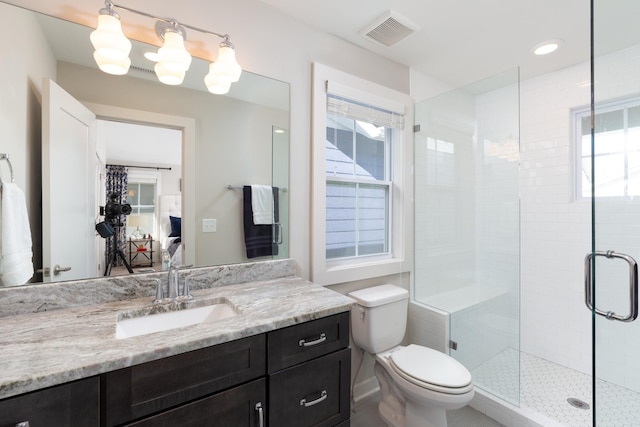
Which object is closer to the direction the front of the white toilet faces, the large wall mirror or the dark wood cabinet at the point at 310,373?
the dark wood cabinet

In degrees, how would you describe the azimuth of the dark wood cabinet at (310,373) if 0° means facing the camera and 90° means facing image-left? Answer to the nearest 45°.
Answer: approximately 315°

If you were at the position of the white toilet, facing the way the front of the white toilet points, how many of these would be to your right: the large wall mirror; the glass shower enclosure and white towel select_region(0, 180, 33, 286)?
2

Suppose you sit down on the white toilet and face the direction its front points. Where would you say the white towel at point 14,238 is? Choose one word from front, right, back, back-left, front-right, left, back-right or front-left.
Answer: right

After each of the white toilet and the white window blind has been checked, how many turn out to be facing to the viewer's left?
0

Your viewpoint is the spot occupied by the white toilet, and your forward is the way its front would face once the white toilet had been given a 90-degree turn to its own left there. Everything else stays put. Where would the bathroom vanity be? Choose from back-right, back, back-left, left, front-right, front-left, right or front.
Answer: back

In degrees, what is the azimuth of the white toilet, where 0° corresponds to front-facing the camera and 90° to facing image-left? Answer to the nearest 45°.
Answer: approximately 315°

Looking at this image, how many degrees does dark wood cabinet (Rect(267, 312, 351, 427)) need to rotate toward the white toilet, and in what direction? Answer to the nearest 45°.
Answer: approximately 90° to its left

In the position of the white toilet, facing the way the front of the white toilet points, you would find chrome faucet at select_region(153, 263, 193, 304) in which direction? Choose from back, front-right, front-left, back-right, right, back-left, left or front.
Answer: right

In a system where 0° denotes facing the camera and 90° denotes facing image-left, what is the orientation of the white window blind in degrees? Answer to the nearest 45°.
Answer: approximately 315°
